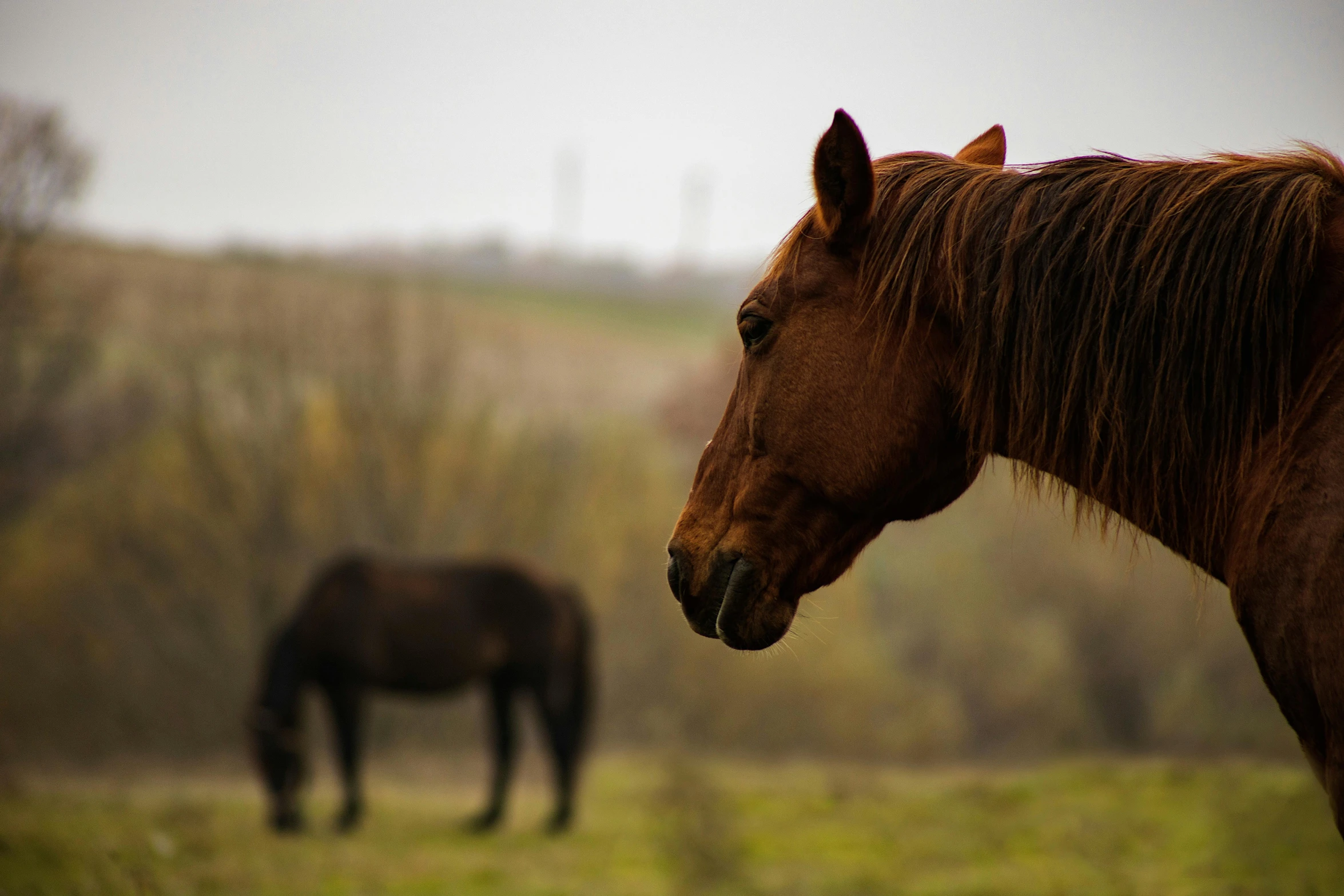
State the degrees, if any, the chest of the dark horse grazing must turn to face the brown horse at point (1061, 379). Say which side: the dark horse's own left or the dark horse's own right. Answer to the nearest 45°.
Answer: approximately 90° to the dark horse's own left

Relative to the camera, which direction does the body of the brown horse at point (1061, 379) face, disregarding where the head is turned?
to the viewer's left

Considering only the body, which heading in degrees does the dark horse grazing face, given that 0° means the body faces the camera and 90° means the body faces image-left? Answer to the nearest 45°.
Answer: approximately 90°

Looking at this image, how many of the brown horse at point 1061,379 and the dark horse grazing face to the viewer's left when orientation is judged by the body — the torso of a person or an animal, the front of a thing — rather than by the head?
2
